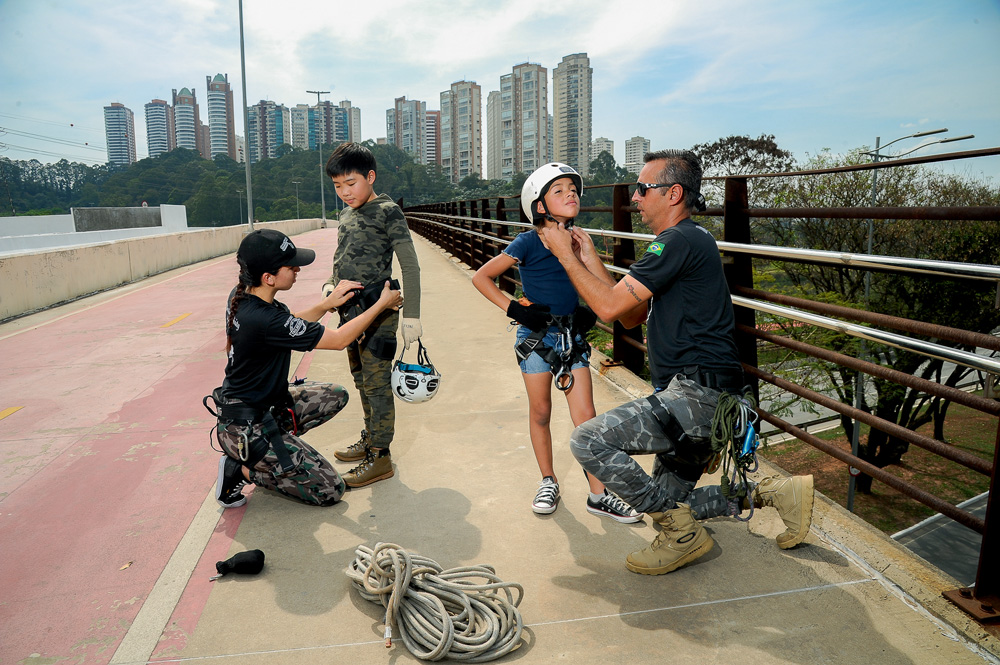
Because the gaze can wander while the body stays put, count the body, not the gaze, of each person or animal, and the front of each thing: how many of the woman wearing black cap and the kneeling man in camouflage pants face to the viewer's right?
1

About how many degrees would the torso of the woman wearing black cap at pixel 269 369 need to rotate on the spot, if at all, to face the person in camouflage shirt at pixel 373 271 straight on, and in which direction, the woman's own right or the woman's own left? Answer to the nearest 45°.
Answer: approximately 45° to the woman's own left

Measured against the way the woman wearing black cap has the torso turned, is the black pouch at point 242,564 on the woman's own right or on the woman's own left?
on the woman's own right

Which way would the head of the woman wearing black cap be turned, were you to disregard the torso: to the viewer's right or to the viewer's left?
to the viewer's right

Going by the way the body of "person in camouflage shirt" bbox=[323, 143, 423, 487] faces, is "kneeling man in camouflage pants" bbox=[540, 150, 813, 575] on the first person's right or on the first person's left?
on the first person's left

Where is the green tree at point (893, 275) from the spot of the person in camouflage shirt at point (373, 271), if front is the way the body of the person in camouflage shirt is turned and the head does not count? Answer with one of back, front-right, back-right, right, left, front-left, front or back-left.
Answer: back

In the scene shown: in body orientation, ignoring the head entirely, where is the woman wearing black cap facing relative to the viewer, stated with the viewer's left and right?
facing to the right of the viewer

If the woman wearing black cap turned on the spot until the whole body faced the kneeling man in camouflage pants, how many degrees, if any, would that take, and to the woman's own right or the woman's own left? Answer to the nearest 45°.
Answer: approximately 45° to the woman's own right

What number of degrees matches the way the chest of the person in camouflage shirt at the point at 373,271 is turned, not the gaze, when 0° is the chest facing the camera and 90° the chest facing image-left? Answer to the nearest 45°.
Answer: approximately 45°

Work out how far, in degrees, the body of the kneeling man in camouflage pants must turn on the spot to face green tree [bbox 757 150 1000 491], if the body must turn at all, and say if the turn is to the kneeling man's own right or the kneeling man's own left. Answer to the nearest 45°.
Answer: approximately 90° to the kneeling man's own right

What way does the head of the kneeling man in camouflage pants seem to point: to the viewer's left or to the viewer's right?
to the viewer's left

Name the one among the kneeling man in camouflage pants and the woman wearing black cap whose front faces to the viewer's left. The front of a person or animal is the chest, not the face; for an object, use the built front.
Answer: the kneeling man in camouflage pants

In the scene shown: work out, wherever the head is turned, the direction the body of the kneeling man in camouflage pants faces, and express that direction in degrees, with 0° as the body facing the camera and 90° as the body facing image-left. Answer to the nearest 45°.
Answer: approximately 90°
